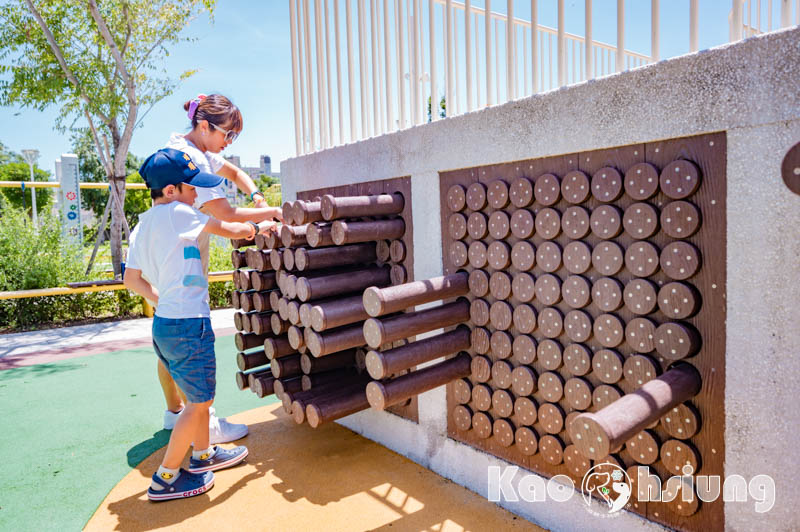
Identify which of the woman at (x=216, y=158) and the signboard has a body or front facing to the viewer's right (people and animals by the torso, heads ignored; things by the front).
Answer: the woman

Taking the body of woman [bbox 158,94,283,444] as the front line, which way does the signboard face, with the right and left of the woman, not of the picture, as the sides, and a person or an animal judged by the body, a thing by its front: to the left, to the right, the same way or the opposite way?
to the right

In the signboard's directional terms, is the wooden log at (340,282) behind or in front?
in front

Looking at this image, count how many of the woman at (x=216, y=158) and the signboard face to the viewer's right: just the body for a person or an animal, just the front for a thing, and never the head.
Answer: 1

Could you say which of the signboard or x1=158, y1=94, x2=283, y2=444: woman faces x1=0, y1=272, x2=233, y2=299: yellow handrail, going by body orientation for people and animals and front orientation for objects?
the signboard

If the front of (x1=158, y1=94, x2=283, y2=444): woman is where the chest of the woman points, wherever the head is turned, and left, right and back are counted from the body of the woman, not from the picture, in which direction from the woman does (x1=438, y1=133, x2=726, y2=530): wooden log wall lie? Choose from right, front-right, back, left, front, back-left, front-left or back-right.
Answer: front-right

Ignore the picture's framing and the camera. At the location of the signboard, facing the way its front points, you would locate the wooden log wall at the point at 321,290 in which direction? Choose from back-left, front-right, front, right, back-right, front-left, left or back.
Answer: front

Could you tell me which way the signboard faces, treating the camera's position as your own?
facing the viewer

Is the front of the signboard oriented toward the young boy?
yes

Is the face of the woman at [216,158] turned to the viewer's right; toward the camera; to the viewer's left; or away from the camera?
to the viewer's right

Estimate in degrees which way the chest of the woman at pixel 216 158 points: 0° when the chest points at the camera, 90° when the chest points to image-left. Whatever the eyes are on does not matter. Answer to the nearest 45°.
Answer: approximately 270°
